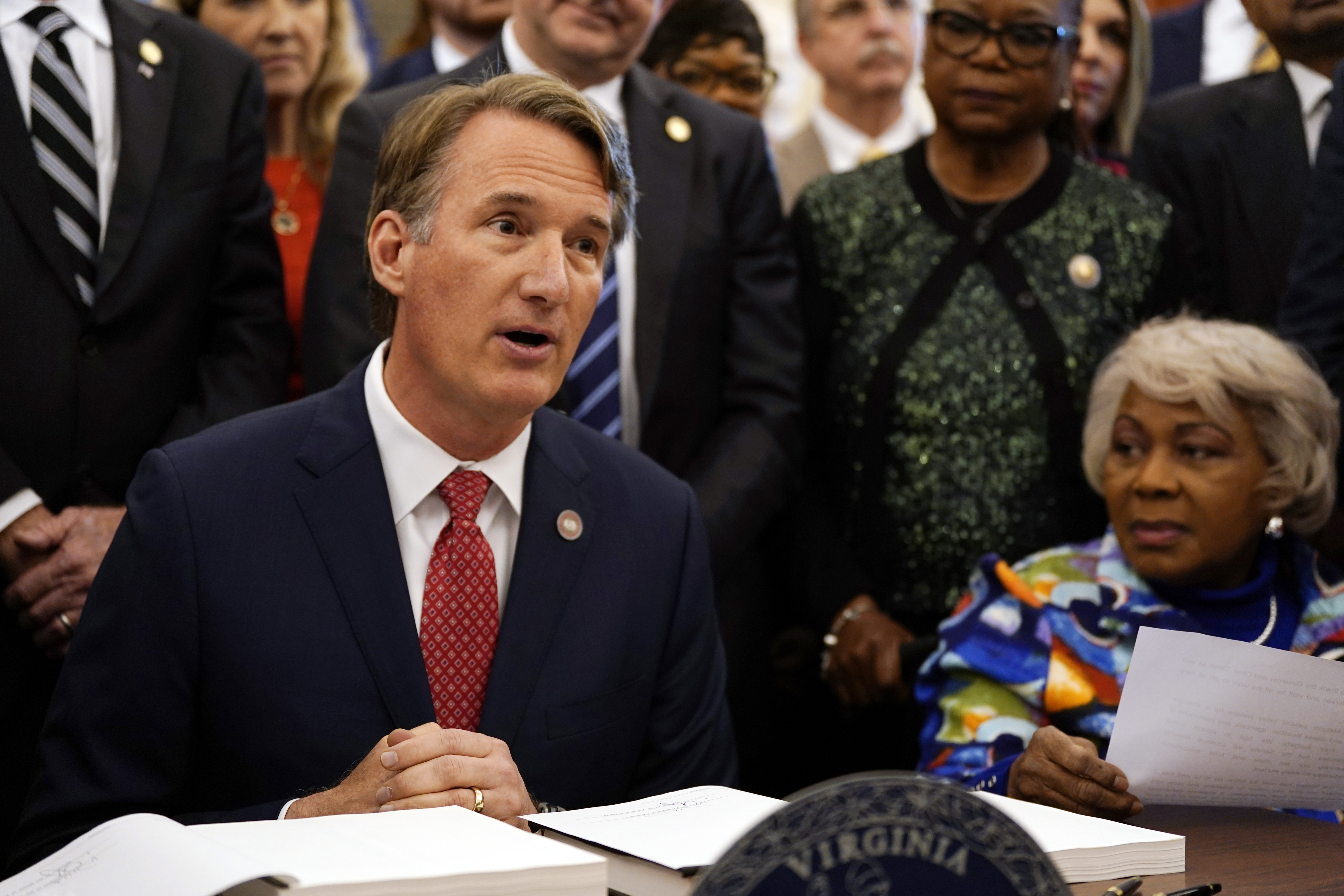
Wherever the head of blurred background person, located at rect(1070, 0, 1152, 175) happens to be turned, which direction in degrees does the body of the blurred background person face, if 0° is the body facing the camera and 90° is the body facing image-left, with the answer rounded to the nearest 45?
approximately 45°

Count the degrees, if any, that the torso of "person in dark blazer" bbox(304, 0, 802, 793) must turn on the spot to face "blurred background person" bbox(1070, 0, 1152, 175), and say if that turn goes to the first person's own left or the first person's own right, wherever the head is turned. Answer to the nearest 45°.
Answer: approximately 135° to the first person's own left

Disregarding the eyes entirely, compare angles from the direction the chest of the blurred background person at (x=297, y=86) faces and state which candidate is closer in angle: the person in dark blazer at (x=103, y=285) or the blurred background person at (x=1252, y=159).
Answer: the person in dark blazer

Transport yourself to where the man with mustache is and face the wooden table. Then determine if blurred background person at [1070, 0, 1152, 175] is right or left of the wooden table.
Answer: left

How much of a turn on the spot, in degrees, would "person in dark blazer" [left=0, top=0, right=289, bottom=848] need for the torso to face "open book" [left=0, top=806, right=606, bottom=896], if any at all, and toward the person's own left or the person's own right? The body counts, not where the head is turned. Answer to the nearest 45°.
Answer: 0° — they already face it
